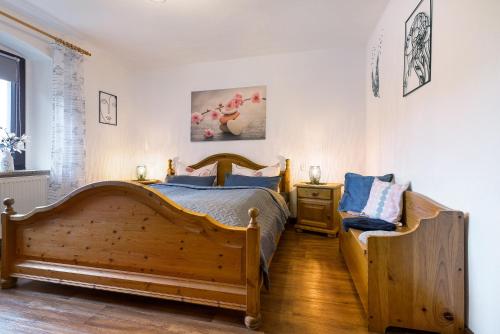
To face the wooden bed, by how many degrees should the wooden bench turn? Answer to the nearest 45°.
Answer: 0° — it already faces it

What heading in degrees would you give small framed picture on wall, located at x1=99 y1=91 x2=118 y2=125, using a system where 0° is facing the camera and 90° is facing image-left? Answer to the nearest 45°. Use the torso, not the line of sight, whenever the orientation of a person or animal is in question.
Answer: approximately 315°

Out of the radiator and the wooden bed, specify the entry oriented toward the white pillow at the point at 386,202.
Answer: the radiator

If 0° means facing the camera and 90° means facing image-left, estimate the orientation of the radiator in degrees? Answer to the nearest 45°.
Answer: approximately 315°

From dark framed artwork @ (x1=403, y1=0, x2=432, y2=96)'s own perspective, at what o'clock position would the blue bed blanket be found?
The blue bed blanket is roughly at 1 o'clock from the dark framed artwork.

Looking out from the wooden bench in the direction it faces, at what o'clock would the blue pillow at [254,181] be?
The blue pillow is roughly at 1 o'clock from the wooden bench.

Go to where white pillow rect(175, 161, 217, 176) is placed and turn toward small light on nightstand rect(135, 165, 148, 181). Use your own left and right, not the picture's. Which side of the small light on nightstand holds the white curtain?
left

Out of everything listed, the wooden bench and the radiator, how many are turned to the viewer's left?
1

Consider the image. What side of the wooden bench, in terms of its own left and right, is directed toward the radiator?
front

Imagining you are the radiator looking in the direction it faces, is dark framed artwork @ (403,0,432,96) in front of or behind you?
in front

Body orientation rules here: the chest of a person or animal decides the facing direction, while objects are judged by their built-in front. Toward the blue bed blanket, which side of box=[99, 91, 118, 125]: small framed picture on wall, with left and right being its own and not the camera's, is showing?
front

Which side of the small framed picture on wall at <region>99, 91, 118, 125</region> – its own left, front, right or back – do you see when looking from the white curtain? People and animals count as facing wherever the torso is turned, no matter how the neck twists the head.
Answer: right

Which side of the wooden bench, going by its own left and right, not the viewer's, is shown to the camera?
left

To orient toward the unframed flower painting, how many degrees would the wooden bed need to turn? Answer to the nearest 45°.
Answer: approximately 180°

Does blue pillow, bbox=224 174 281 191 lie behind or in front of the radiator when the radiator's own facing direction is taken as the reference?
in front

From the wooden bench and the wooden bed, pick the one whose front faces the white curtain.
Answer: the wooden bench

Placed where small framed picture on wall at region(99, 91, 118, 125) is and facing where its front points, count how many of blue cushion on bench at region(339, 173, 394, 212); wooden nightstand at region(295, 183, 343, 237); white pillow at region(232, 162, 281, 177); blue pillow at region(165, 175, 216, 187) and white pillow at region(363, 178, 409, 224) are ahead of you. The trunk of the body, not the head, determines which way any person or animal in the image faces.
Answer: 5

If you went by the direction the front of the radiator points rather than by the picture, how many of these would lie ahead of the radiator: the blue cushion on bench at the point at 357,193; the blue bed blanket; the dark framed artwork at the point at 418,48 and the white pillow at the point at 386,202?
4
